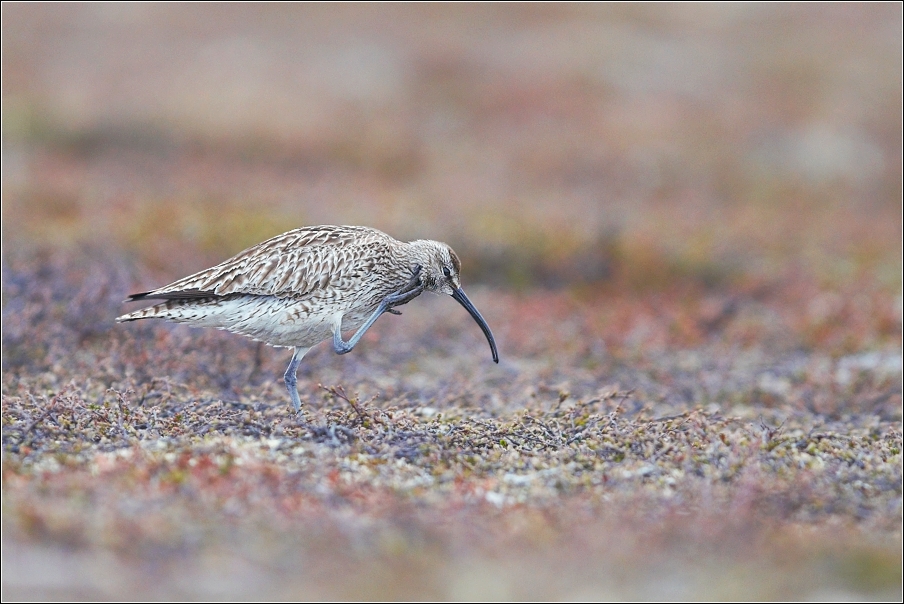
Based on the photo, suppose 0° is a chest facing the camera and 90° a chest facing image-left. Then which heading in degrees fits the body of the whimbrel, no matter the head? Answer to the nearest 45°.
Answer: approximately 270°
